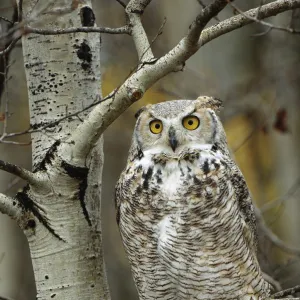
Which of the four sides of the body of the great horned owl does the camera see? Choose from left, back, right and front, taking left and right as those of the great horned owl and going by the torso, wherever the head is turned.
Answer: front

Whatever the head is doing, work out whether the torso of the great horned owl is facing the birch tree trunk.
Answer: no
